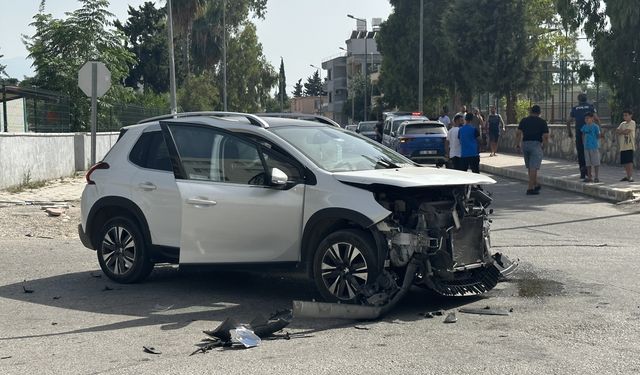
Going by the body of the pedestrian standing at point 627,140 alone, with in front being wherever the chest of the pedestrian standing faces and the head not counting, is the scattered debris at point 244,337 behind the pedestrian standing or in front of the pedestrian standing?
in front

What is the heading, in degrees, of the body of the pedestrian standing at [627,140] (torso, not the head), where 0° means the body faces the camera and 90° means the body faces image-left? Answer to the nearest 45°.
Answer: approximately 45°

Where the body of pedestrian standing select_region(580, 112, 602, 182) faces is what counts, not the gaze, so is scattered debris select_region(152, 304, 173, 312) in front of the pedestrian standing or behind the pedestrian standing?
in front

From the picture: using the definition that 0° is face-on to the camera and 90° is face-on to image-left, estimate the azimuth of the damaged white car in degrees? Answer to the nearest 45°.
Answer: approximately 315°

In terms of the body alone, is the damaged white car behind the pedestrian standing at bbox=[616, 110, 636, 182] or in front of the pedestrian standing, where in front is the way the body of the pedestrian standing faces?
in front

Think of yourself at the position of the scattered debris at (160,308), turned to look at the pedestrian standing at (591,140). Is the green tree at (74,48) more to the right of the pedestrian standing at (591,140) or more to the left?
left

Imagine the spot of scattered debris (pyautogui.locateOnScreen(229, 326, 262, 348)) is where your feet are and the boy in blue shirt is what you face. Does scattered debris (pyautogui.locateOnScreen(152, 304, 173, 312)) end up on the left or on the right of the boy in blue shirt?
left

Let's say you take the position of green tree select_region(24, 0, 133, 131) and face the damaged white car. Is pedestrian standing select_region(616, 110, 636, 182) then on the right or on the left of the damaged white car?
left
